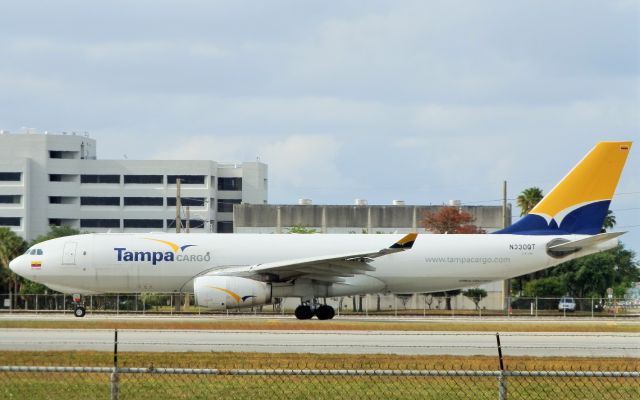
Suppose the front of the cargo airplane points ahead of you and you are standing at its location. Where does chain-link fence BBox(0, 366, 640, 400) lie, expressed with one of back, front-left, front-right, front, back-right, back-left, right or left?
left

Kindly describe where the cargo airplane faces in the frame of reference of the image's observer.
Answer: facing to the left of the viewer
